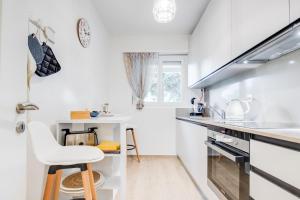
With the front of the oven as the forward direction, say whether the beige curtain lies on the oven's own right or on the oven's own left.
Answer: on the oven's own right

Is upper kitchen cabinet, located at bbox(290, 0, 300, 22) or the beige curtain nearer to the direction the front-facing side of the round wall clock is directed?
the upper kitchen cabinet

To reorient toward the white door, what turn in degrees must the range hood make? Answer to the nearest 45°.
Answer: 0° — it already faces it

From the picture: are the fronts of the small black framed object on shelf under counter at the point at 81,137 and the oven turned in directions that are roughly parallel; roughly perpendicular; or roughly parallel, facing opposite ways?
roughly perpendicular

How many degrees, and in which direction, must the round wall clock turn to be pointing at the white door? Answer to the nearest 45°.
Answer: approximately 45° to its right

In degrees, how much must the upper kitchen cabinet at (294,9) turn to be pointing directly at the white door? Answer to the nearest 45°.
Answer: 0° — it already faces it

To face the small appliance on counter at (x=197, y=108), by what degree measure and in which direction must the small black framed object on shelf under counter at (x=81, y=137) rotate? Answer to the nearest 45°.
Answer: approximately 135° to its left

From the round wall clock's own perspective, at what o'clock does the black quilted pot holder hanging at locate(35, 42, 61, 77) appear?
The black quilted pot holder hanging is roughly at 2 o'clock from the round wall clock.

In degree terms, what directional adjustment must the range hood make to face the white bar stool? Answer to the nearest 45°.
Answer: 0° — it already faces it

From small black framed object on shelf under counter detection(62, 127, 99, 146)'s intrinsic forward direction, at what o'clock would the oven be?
The oven is roughly at 10 o'clock from the small black framed object on shelf under counter.

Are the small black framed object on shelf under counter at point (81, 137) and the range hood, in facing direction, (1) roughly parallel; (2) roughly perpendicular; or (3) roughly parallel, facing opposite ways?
roughly perpendicular
